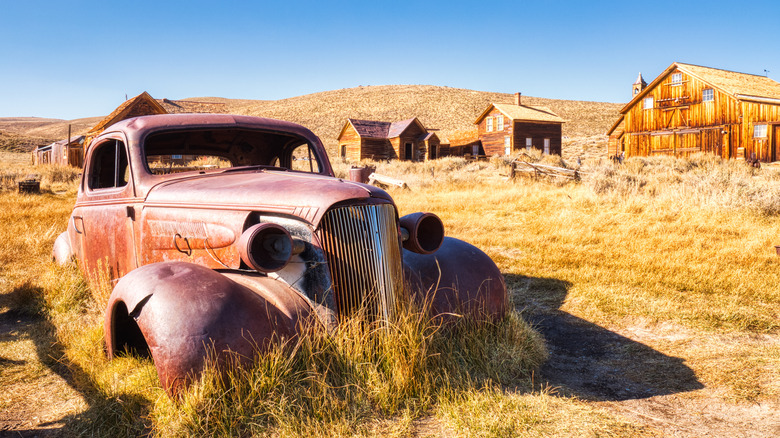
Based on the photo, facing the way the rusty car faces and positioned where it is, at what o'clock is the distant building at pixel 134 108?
The distant building is roughly at 7 o'clock from the rusty car.

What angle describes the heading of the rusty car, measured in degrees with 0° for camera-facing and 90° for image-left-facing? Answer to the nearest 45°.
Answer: approximately 315°

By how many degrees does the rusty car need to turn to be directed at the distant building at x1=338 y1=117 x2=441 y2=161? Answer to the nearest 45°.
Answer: approximately 135° to its left

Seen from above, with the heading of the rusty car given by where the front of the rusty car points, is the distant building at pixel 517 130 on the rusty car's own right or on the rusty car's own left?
on the rusty car's own left

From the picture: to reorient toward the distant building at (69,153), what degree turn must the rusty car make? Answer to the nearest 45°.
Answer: approximately 135° to its left

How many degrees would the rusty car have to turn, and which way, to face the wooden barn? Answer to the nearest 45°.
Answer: approximately 90° to its left
